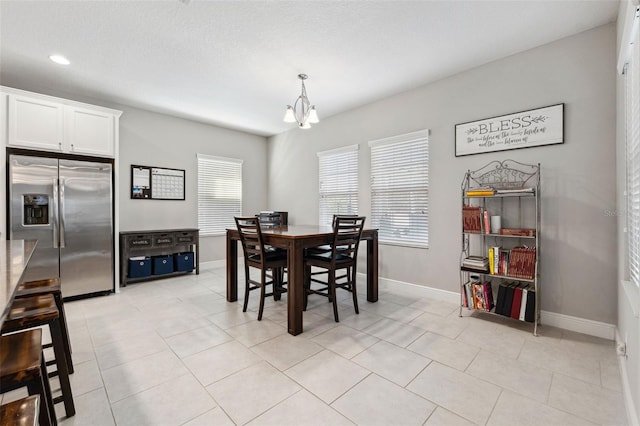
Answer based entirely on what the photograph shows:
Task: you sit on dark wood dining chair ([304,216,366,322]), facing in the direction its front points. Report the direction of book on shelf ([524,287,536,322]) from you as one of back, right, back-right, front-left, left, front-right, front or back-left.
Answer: back-right

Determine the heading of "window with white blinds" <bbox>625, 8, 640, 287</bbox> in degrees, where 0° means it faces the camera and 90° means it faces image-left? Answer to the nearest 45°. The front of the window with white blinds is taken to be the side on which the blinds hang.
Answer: approximately 90°

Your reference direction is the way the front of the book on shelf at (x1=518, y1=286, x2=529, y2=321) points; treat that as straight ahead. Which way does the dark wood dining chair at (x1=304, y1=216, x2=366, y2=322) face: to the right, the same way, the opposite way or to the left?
to the right

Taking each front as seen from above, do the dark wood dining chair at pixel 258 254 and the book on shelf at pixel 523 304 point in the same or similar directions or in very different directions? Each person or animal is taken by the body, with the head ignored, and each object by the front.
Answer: very different directions

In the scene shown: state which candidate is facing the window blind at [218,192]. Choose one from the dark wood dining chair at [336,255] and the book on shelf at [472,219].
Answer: the dark wood dining chair

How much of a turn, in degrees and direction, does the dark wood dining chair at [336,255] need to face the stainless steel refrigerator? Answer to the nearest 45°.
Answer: approximately 45° to its left

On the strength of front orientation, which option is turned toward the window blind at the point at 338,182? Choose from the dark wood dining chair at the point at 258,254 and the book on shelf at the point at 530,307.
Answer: the dark wood dining chair

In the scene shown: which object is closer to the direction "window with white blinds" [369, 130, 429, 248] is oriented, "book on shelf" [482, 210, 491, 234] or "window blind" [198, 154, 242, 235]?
the window blind
